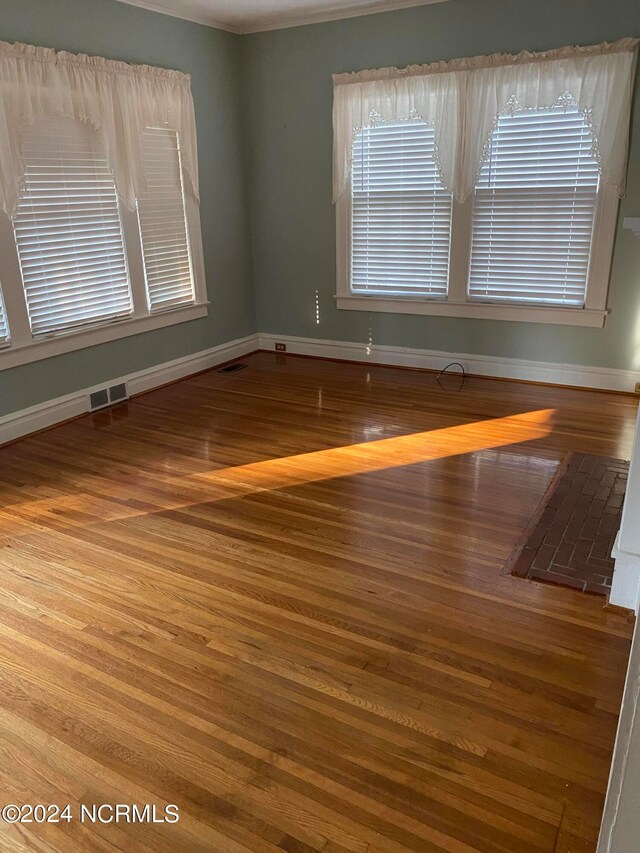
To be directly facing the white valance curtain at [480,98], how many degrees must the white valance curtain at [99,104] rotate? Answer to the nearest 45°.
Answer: approximately 45° to its left

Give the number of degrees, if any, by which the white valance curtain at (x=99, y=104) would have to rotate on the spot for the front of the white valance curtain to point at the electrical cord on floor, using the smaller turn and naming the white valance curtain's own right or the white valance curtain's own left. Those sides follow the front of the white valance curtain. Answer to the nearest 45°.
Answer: approximately 45° to the white valance curtain's own left

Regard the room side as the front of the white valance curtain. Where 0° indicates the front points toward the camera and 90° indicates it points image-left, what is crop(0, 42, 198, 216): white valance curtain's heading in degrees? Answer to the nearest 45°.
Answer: approximately 315°
